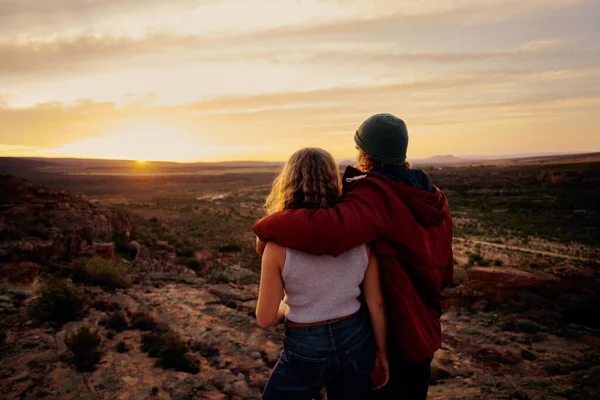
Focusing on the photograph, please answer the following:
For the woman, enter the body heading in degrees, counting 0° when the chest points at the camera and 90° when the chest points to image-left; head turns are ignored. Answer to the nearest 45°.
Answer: approximately 180°

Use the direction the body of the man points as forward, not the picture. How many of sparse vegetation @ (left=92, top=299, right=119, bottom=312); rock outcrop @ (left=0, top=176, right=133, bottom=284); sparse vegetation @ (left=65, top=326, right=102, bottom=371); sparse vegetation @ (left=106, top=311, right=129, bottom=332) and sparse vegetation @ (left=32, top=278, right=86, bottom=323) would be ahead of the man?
5

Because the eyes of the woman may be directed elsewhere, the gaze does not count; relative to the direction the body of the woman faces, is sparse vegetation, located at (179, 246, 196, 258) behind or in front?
in front

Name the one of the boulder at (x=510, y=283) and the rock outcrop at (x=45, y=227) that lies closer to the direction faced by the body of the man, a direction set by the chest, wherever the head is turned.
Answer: the rock outcrop

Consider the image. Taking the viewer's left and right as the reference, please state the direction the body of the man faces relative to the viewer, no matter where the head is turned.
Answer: facing away from the viewer and to the left of the viewer

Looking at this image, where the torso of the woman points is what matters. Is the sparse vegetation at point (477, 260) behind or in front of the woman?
in front

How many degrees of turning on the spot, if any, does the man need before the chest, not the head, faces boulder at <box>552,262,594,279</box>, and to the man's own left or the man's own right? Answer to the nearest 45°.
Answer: approximately 90° to the man's own right

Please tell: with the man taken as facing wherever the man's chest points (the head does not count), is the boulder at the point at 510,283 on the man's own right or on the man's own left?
on the man's own right

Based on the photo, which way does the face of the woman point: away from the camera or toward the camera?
away from the camera

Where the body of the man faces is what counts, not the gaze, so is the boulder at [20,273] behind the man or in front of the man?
in front
